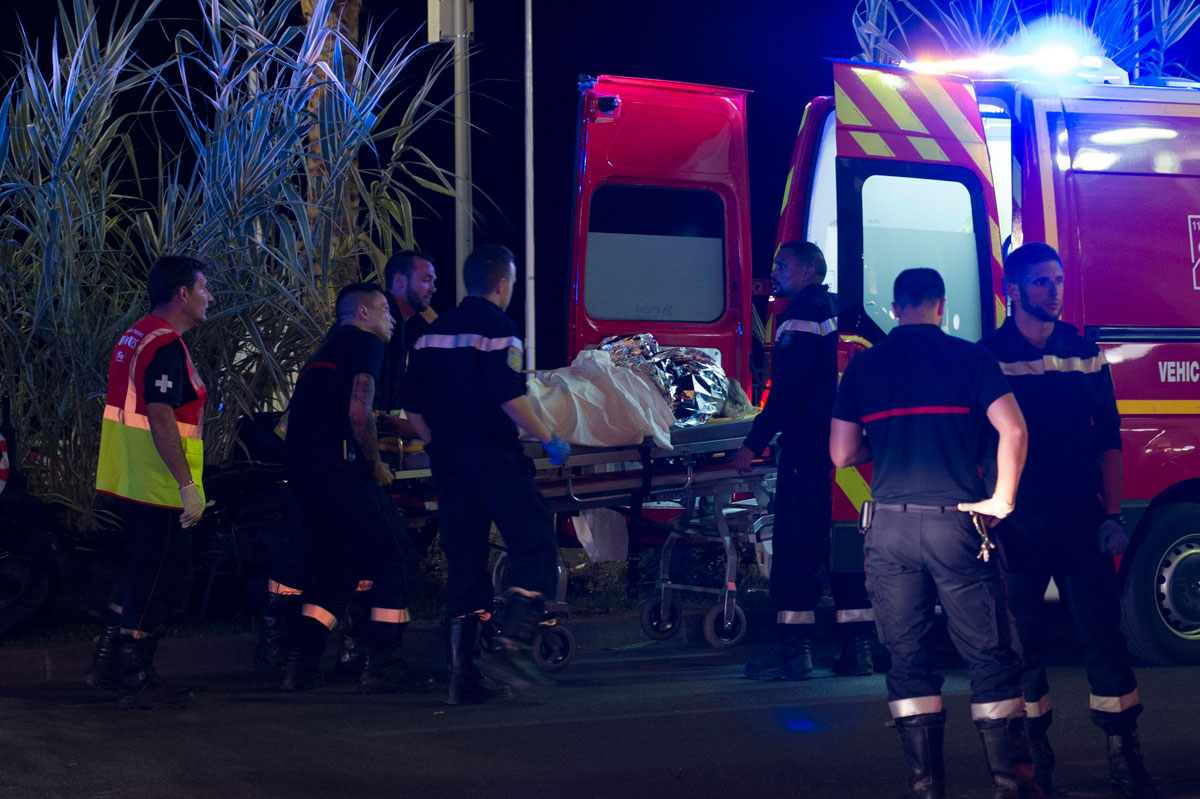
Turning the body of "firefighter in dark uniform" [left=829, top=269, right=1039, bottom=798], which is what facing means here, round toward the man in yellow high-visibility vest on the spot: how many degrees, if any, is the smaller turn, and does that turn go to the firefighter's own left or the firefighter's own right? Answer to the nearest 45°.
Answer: approximately 90° to the firefighter's own left

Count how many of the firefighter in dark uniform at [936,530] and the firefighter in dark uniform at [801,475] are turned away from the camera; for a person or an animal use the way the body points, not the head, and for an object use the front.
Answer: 1

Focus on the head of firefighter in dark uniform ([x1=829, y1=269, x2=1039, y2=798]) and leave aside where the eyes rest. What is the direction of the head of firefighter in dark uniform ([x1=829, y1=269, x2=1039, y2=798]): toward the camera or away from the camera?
away from the camera

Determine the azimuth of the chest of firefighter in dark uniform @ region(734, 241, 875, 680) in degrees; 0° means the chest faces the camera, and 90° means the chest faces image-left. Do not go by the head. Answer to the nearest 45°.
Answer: approximately 90°

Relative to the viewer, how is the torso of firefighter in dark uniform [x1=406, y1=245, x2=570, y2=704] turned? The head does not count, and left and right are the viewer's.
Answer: facing away from the viewer and to the right of the viewer

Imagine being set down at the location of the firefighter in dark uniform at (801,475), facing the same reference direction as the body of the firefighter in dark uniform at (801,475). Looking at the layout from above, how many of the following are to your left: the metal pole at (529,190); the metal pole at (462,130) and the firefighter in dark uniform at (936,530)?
1

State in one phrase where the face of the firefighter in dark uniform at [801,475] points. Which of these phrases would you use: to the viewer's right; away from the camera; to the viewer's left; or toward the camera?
to the viewer's left

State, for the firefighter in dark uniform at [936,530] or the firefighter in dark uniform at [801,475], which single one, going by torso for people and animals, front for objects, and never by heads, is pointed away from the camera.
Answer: the firefighter in dark uniform at [936,530]

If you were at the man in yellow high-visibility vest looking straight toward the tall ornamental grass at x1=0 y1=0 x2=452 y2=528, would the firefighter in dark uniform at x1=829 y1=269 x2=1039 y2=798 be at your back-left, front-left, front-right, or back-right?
back-right

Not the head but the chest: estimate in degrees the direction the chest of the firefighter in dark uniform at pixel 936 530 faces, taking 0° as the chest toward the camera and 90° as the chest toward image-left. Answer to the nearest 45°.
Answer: approximately 180°

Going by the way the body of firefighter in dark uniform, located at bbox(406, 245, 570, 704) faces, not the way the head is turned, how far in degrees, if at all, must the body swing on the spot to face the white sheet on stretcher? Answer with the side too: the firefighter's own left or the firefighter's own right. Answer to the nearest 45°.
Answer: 0° — they already face it

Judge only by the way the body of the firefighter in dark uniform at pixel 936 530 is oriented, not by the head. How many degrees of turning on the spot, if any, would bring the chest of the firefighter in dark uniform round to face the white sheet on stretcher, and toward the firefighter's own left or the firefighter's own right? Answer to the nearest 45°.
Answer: approximately 45° to the firefighter's own left

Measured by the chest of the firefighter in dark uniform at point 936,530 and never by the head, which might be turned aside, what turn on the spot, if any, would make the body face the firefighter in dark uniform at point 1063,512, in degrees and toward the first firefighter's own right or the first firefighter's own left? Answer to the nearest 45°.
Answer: approximately 45° to the first firefighter's own right

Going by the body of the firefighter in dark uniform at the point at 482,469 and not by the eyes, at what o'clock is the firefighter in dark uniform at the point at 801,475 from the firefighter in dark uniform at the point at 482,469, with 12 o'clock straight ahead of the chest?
the firefighter in dark uniform at the point at 801,475 is roughly at 1 o'clock from the firefighter in dark uniform at the point at 482,469.

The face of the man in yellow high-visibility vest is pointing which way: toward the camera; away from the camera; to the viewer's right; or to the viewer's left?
to the viewer's right

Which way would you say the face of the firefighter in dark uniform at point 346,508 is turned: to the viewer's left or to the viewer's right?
to the viewer's right
